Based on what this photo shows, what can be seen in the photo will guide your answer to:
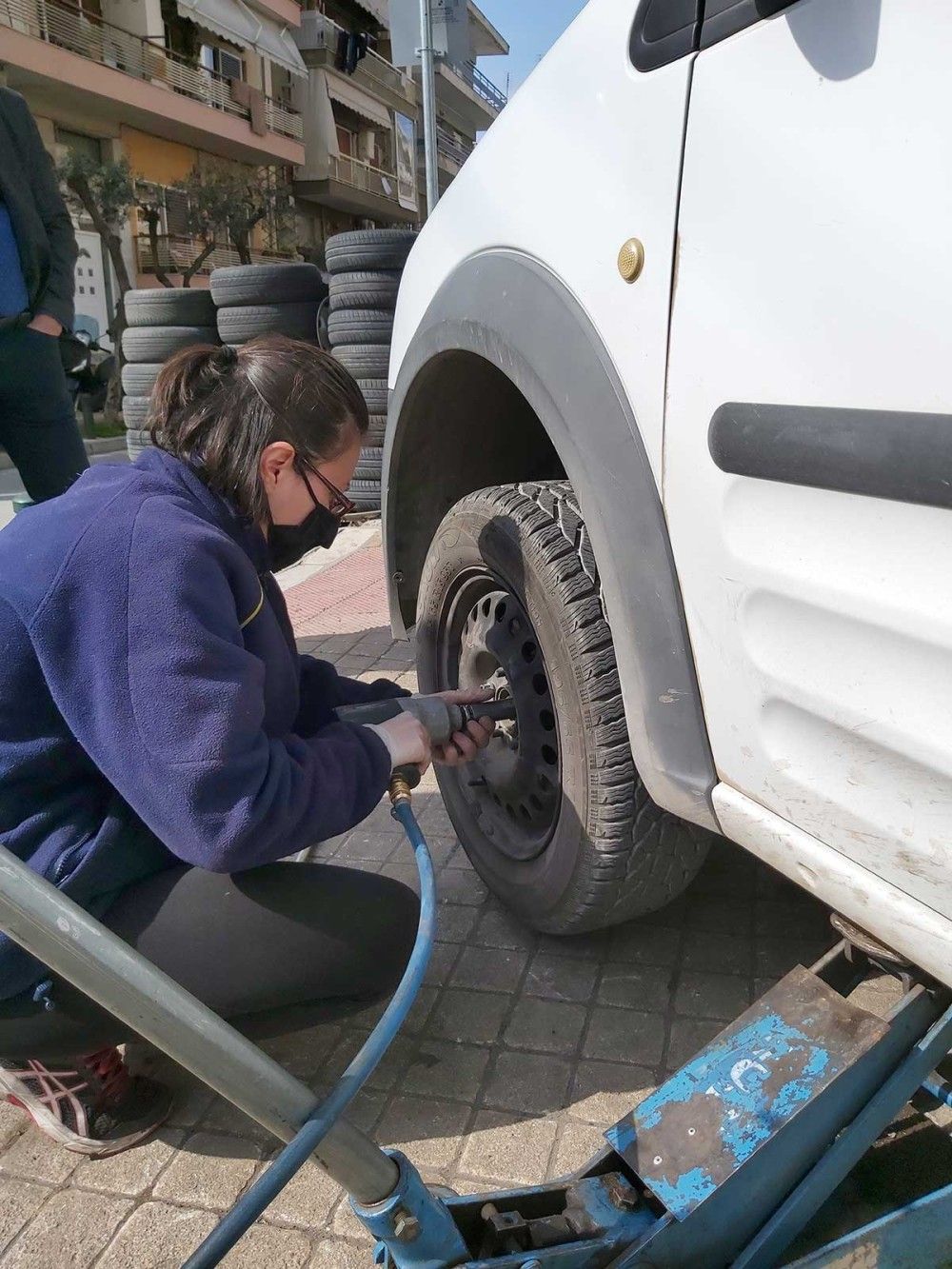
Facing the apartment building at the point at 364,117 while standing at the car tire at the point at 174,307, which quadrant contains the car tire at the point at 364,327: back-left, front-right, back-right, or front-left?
back-right

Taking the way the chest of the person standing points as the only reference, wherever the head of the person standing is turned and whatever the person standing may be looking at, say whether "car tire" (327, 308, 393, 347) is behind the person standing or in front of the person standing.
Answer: behind

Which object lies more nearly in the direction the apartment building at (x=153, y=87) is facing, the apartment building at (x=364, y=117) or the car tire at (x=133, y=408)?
the car tire

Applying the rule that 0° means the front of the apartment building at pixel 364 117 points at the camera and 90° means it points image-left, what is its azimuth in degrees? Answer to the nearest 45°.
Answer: approximately 315°

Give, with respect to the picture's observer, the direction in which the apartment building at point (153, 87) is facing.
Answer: facing the viewer and to the right of the viewer

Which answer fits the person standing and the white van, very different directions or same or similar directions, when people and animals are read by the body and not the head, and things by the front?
very different directions
